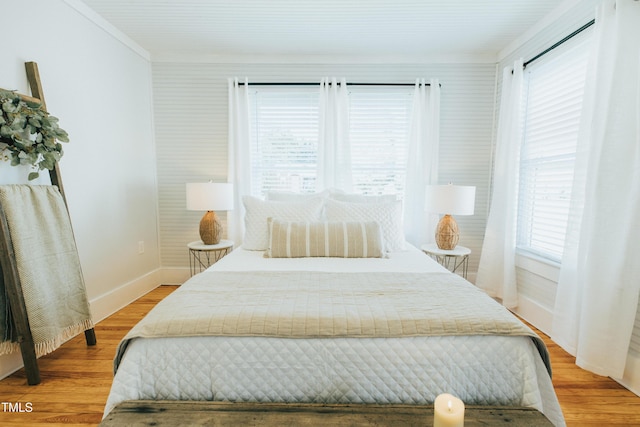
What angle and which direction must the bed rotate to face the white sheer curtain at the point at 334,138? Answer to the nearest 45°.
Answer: approximately 180°

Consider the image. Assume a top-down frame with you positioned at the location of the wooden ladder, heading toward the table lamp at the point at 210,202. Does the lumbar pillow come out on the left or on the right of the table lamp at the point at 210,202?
right

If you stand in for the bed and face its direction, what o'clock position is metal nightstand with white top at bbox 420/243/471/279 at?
The metal nightstand with white top is roughly at 7 o'clock from the bed.

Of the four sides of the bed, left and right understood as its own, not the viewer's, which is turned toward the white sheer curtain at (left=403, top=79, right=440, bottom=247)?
back

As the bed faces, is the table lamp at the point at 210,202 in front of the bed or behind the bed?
behind

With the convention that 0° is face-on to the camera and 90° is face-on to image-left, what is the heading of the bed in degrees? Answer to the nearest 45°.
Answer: approximately 0°
